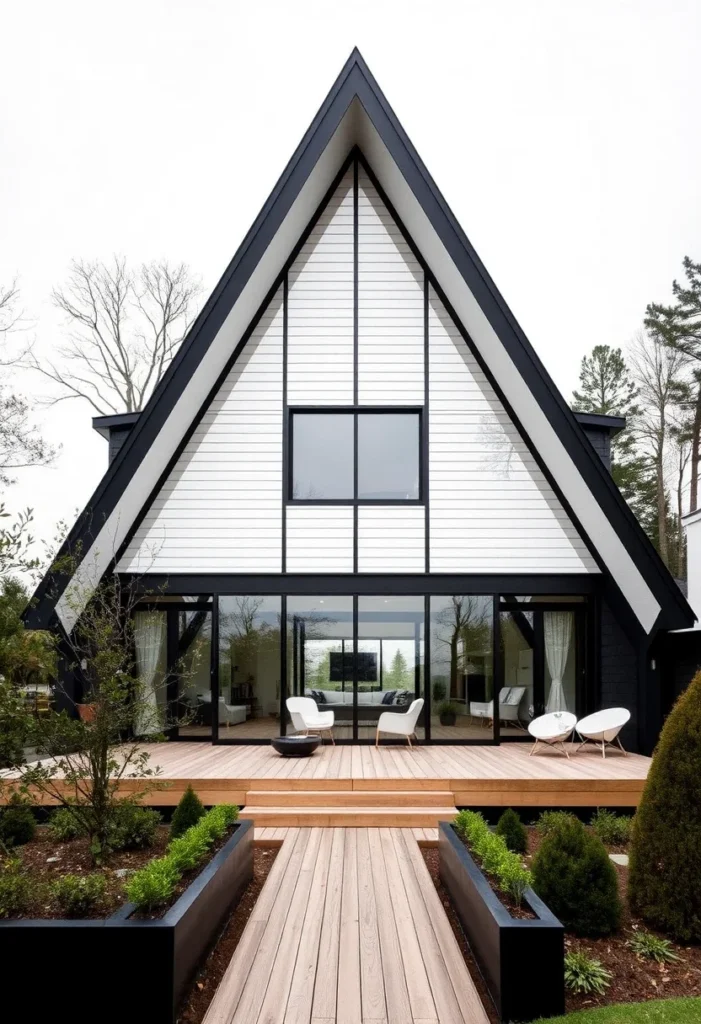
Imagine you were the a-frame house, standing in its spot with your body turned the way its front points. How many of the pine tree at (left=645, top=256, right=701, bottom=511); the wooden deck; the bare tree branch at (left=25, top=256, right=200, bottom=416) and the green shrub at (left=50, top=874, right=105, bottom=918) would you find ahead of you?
2

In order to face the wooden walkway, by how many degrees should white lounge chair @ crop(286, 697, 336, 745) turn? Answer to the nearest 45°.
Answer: approximately 45° to its right

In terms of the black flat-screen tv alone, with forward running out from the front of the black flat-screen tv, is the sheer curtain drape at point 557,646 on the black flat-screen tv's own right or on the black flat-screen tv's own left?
on the black flat-screen tv's own left

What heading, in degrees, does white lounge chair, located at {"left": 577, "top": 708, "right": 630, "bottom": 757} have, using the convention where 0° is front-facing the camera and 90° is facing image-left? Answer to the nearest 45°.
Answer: approximately 45°

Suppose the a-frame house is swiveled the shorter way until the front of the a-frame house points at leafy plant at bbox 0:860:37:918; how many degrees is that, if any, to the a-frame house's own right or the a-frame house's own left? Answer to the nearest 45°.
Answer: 0° — it already faces it

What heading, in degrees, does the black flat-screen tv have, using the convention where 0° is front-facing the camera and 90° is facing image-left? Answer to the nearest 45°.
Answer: approximately 0°
